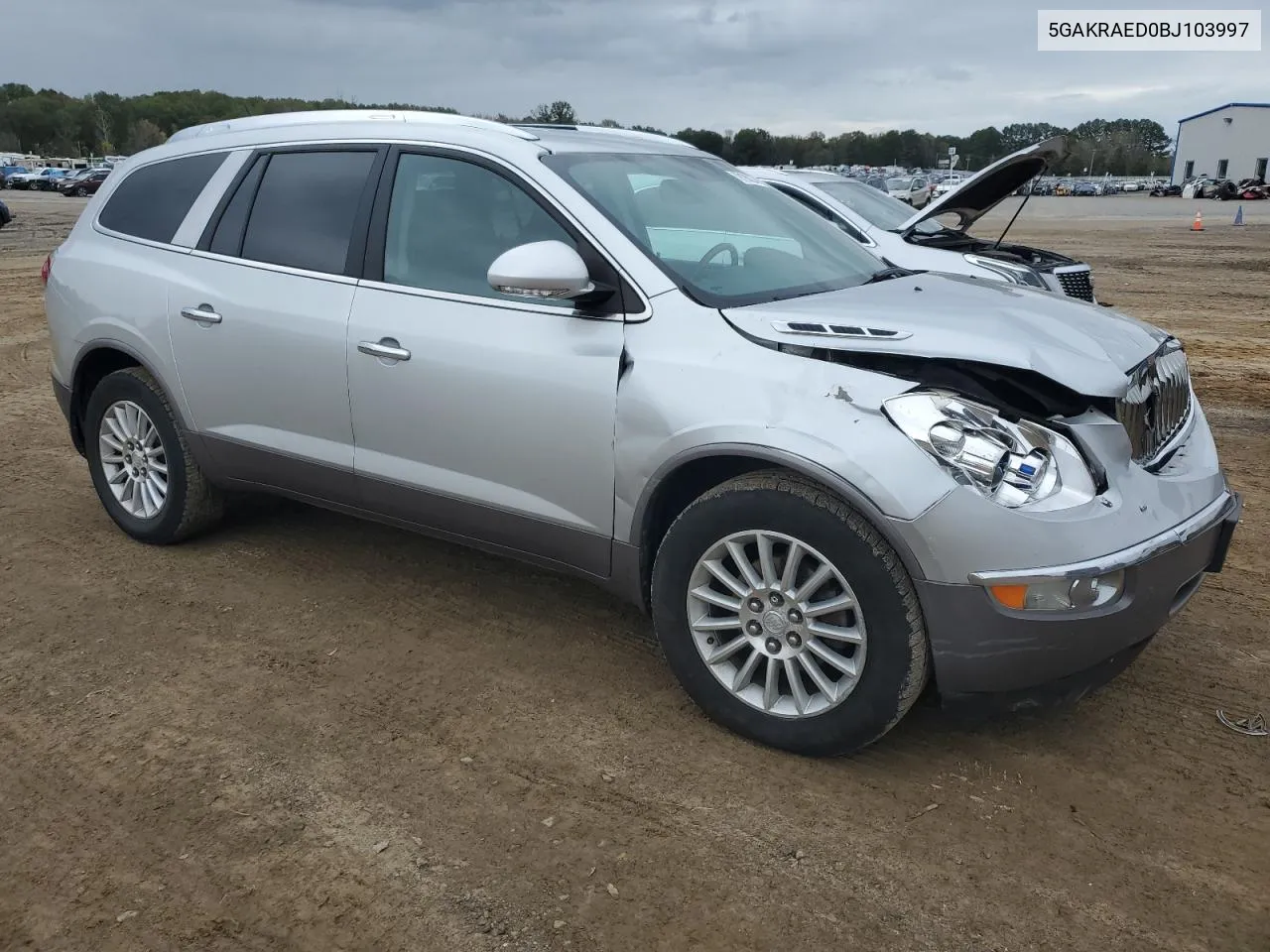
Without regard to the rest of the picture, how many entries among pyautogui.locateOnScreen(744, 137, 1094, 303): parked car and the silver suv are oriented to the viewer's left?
0

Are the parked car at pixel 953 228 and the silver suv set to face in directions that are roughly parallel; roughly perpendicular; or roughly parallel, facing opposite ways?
roughly parallel

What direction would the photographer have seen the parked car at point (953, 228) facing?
facing the viewer and to the right of the viewer

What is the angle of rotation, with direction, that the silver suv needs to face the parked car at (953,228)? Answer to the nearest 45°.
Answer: approximately 90° to its left

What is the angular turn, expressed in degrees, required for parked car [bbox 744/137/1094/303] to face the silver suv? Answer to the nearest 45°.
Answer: approximately 45° to its right
